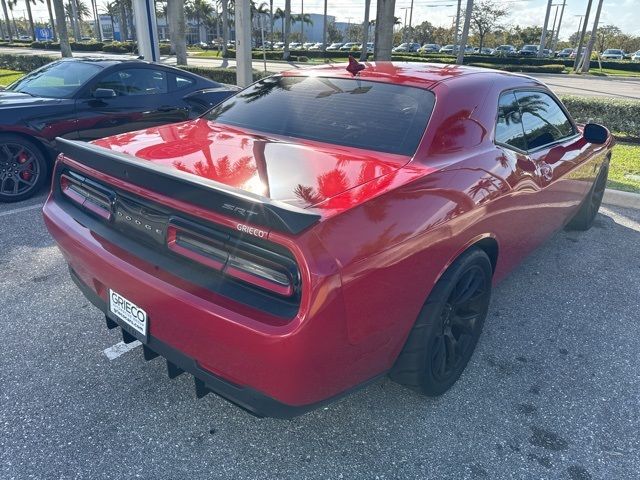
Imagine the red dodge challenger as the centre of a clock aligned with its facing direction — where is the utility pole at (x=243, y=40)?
The utility pole is roughly at 10 o'clock from the red dodge challenger.

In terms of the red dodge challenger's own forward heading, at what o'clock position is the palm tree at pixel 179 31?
The palm tree is roughly at 10 o'clock from the red dodge challenger.

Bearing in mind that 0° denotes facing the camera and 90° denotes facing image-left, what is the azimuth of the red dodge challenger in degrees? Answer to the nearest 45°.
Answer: approximately 225°

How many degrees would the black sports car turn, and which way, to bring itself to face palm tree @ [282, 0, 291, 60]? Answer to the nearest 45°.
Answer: approximately 135° to its right

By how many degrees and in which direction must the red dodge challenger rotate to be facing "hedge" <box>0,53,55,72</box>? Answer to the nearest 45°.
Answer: approximately 90° to its left

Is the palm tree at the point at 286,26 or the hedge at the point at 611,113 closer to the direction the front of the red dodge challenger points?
the hedge

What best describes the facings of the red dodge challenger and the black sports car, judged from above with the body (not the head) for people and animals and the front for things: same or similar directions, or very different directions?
very different directions

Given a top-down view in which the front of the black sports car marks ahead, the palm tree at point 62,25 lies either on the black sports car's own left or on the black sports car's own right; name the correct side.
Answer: on the black sports car's own right

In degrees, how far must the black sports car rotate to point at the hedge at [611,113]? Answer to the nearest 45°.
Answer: approximately 135° to its left

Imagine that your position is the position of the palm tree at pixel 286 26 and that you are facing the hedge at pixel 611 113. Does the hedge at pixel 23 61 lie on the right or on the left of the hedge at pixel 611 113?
right

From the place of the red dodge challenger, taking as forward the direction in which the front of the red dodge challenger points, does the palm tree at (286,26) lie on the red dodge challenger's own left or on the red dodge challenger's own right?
on the red dodge challenger's own left
